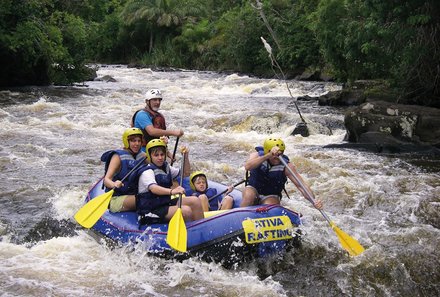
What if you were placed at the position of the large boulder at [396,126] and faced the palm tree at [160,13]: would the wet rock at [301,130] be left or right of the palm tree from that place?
left

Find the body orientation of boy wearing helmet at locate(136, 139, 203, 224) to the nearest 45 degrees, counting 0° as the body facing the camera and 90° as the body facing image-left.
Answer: approximately 315°

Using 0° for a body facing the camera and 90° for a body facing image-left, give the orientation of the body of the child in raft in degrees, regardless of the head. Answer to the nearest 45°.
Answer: approximately 315°

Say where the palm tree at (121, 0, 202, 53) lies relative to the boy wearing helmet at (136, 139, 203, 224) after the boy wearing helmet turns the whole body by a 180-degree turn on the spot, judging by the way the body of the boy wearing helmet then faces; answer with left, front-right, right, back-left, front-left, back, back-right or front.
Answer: front-right

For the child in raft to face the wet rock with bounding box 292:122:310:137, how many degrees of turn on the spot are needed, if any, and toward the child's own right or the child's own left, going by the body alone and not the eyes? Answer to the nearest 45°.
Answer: approximately 135° to the child's own left

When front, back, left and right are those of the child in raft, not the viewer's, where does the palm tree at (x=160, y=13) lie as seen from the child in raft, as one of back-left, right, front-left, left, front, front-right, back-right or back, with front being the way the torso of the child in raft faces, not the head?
back-left
